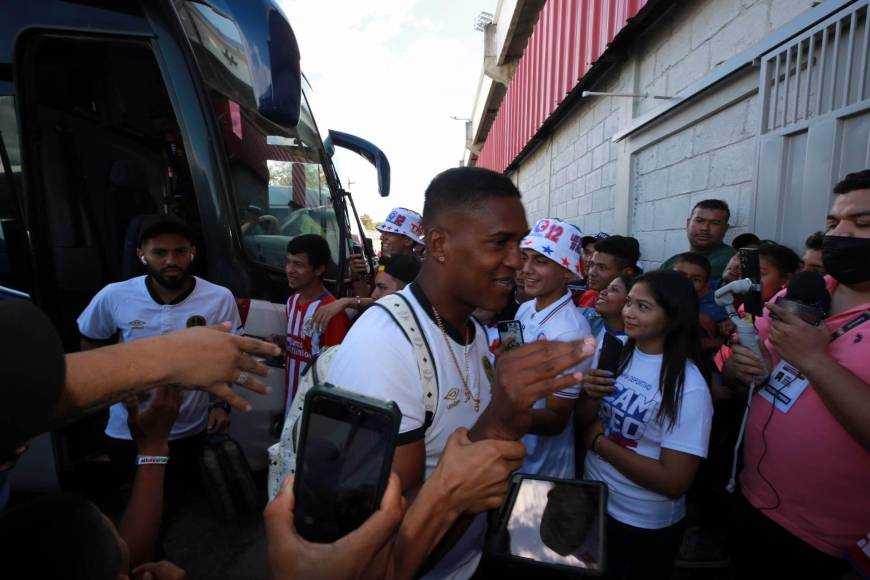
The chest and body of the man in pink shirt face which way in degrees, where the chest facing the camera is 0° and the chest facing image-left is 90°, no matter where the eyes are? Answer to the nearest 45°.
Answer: approximately 45°

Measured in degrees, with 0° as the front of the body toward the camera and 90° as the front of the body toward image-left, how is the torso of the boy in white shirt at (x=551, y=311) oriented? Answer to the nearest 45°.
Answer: approximately 45°

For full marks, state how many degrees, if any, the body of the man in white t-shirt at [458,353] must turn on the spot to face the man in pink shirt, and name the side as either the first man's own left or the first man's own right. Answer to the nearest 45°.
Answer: approximately 45° to the first man's own left

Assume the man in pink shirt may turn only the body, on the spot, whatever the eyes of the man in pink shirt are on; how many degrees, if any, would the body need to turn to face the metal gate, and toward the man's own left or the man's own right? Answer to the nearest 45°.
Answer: approximately 135° to the man's own right

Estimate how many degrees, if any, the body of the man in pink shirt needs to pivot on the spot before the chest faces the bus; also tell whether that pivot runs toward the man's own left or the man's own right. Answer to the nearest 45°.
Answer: approximately 45° to the man's own right

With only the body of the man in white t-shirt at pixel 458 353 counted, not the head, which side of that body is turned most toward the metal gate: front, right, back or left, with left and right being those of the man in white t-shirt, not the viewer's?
left

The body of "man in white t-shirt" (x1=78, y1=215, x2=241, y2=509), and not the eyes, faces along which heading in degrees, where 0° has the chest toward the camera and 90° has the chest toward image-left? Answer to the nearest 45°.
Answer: approximately 0°
